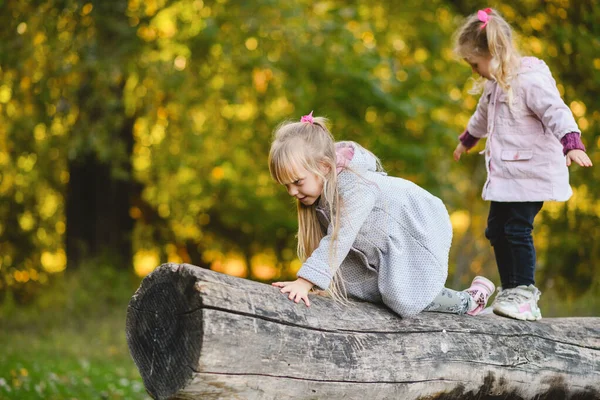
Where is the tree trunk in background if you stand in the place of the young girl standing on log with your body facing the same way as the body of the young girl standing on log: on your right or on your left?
on your right
